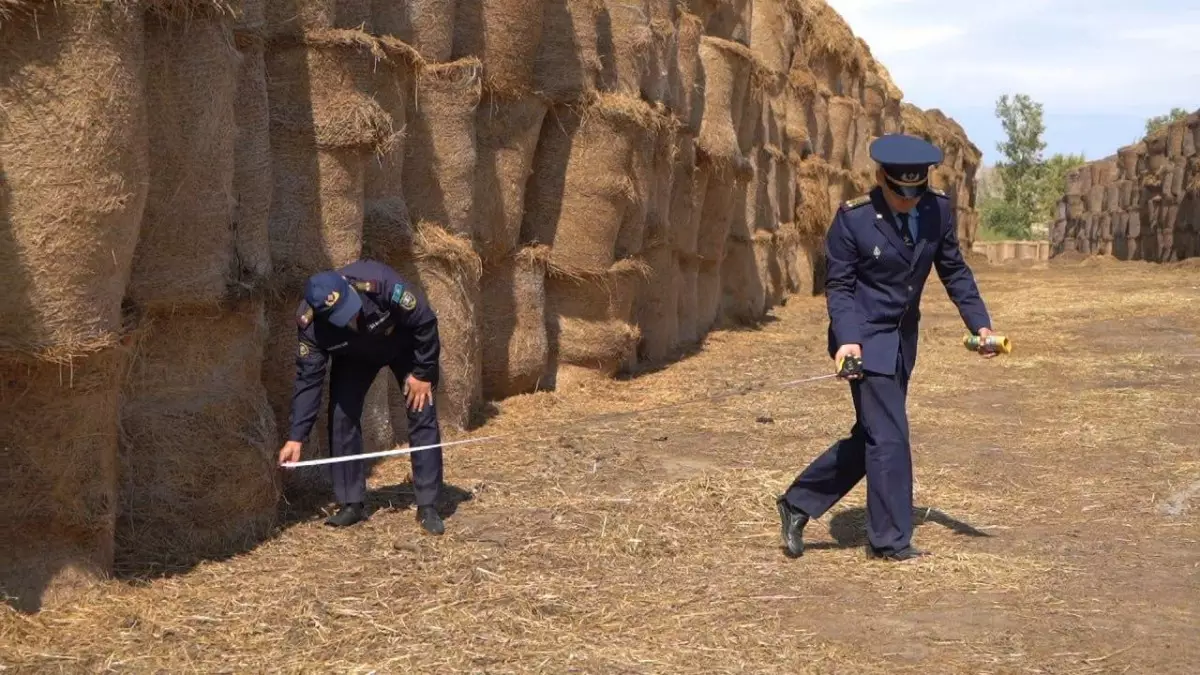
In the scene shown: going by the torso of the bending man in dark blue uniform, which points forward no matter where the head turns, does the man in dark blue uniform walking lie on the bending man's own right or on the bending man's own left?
on the bending man's own left

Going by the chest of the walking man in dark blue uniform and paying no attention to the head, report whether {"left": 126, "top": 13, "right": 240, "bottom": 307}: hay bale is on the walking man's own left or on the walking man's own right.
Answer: on the walking man's own right

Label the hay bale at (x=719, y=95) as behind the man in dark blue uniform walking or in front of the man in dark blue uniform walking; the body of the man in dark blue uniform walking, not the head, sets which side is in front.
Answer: behind

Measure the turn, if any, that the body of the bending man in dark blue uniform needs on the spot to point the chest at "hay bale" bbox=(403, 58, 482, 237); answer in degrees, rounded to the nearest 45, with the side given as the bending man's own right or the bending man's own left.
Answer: approximately 180°

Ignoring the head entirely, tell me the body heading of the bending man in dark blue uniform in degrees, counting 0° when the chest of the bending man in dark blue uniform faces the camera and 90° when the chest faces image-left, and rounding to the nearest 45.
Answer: approximately 0°

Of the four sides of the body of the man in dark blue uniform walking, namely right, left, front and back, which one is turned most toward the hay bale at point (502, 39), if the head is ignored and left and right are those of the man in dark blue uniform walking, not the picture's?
back
